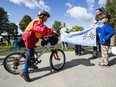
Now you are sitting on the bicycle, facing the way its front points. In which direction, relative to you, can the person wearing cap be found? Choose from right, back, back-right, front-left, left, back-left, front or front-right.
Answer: front

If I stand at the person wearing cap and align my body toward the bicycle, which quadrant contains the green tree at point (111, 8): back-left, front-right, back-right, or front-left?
back-right

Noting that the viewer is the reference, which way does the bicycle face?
facing to the right of the viewer

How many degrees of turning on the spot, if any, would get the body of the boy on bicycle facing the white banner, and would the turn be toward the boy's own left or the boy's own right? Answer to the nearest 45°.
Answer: approximately 45° to the boy's own left

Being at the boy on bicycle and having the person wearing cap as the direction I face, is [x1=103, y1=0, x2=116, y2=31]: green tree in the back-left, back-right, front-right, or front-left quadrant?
front-left

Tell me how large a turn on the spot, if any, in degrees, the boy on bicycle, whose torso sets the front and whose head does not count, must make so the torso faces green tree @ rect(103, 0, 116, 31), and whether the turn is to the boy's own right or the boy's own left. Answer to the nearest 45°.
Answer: approximately 45° to the boy's own left

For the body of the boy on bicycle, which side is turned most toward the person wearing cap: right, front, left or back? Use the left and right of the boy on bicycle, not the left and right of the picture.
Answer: front

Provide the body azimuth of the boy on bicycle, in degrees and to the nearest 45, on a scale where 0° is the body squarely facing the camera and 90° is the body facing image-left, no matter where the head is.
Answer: approximately 270°
